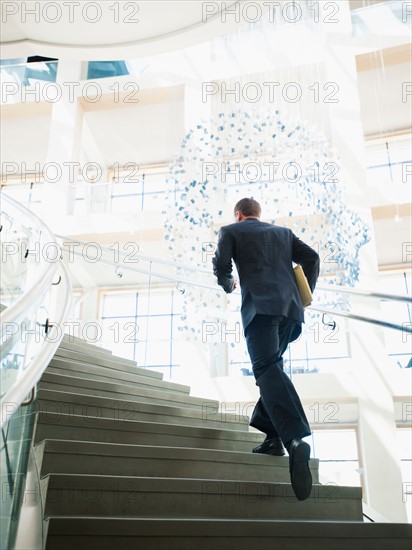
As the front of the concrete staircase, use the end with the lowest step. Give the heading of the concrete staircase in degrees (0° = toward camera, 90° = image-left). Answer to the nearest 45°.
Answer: approximately 0°

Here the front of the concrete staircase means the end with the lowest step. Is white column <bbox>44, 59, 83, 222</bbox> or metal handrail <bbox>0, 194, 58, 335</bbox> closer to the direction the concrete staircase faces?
the metal handrail

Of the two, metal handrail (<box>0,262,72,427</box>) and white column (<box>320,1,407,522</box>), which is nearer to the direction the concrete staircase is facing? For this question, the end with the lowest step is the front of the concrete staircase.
the metal handrail

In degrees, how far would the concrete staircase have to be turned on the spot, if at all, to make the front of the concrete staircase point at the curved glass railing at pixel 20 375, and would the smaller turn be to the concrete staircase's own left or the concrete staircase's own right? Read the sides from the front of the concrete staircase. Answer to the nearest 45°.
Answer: approximately 45° to the concrete staircase's own right

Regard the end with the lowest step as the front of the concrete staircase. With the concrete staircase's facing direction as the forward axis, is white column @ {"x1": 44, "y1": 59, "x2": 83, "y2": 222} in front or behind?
behind

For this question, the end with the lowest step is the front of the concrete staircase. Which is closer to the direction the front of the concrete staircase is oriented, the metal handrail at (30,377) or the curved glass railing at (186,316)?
the metal handrail

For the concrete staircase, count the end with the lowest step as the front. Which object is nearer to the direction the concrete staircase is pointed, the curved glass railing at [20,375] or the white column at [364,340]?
the curved glass railing

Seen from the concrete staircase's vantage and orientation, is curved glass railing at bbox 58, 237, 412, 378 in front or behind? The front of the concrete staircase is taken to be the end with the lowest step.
behind
